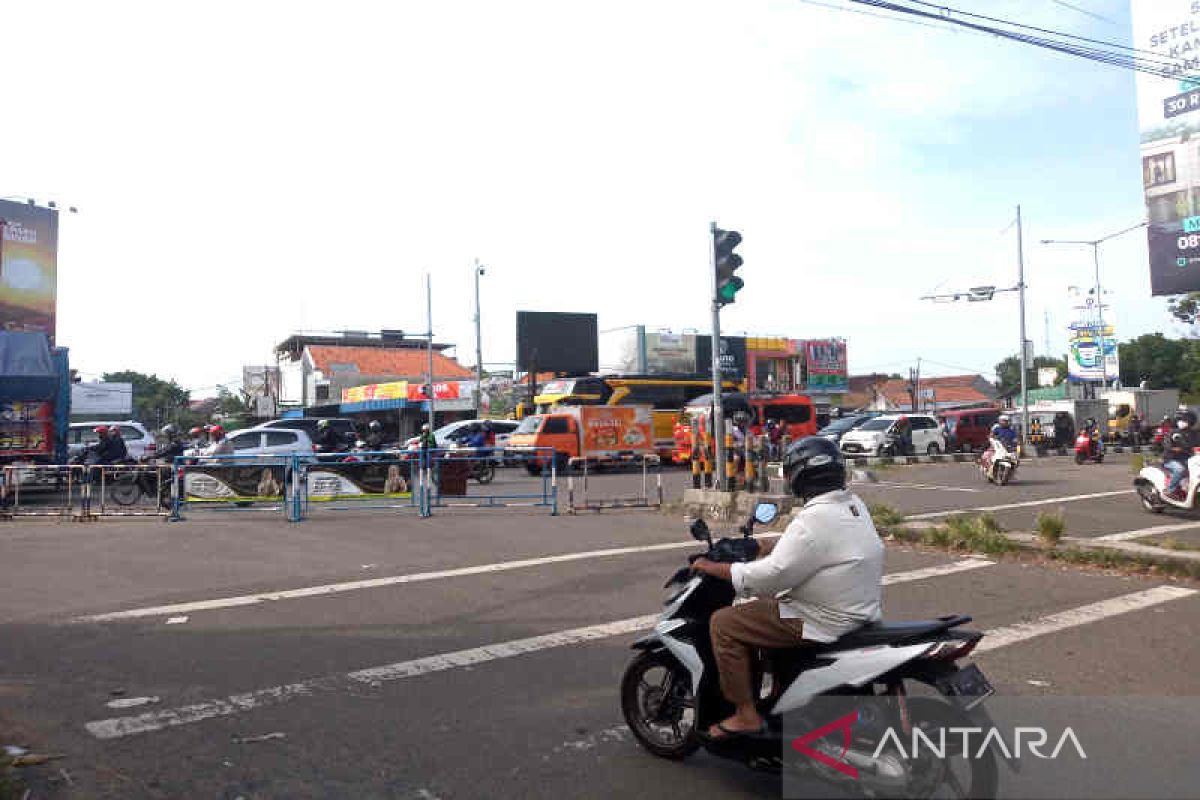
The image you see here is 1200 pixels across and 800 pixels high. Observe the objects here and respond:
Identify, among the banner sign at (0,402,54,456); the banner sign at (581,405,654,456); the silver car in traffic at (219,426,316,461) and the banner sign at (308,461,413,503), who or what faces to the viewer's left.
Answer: the silver car in traffic

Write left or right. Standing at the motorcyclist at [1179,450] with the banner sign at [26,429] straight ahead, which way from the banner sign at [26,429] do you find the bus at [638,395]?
right

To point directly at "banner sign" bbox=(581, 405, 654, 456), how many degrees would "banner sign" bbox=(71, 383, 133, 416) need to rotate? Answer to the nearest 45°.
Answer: approximately 45° to its left

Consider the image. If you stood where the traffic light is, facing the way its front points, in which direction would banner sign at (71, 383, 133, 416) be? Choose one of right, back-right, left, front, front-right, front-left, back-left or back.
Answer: back

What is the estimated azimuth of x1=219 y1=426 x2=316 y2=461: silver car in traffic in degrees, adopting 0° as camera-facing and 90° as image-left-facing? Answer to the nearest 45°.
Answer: approximately 90°

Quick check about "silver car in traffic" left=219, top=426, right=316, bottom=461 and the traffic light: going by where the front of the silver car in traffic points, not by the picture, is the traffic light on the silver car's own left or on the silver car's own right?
on the silver car's own left

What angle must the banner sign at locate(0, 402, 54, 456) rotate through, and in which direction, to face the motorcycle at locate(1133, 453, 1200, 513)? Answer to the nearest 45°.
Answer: approximately 45° to its left

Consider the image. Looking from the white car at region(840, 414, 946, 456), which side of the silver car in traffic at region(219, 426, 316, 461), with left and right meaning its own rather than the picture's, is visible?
back

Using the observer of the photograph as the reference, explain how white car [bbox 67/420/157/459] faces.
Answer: facing to the left of the viewer
